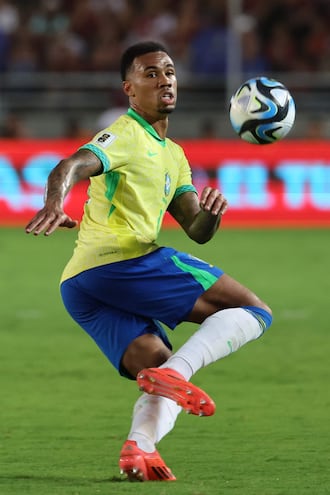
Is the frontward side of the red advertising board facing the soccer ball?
yes

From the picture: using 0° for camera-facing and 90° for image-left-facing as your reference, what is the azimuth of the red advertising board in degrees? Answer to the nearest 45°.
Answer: approximately 0°

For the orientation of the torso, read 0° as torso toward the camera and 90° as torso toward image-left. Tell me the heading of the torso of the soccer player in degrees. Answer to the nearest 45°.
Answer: approximately 315°

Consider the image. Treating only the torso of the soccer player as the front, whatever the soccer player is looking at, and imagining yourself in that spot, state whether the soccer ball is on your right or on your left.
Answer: on your left
